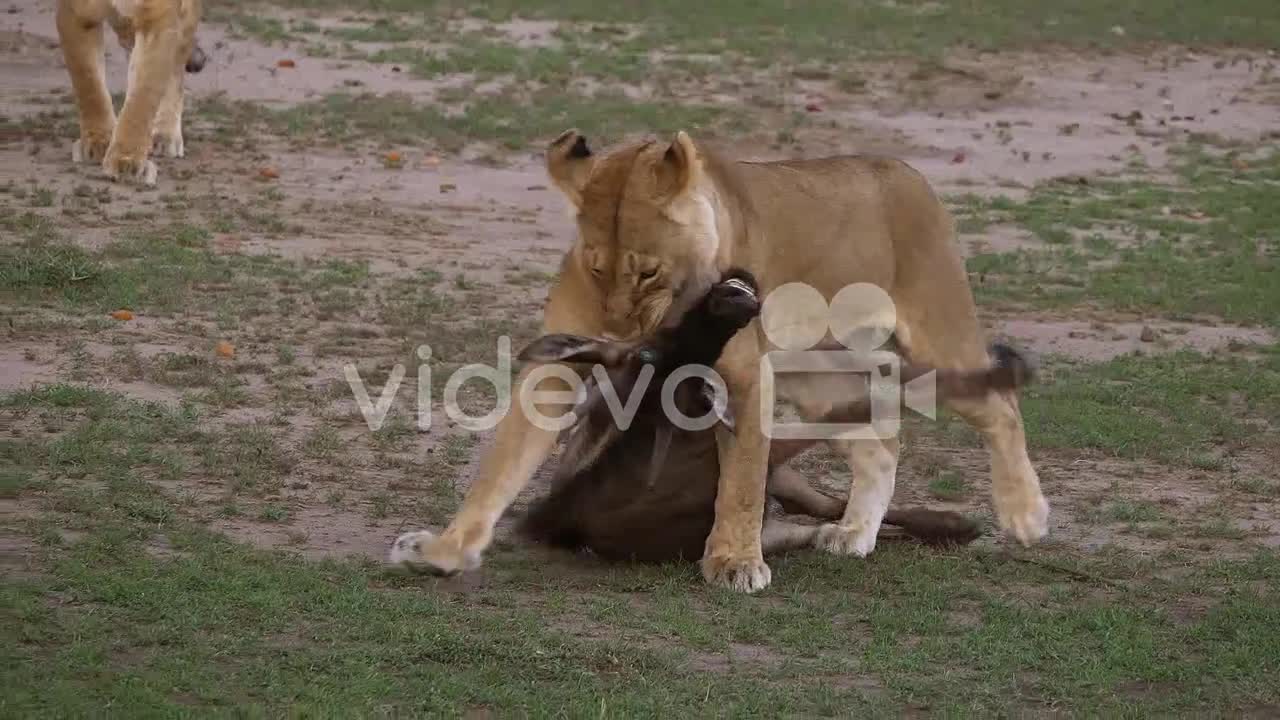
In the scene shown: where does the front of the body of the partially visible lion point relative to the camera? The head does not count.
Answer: toward the camera

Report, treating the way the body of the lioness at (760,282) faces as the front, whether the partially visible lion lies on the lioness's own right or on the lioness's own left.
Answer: on the lioness's own right

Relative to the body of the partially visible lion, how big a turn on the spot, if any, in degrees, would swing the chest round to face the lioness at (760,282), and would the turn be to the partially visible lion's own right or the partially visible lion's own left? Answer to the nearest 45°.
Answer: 0° — it already faces it

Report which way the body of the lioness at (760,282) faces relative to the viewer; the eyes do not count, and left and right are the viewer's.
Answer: facing the viewer and to the left of the viewer

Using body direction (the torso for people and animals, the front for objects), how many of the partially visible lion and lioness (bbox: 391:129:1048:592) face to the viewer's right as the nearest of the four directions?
0

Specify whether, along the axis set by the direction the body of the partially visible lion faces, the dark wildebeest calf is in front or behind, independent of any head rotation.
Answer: in front
